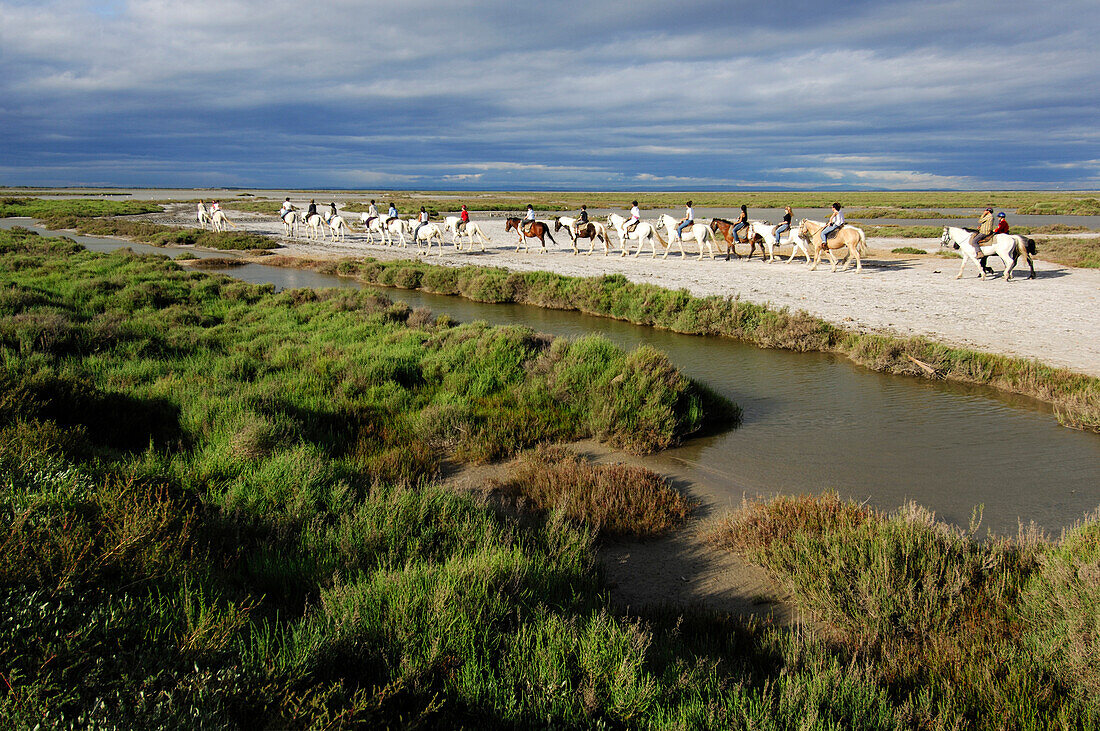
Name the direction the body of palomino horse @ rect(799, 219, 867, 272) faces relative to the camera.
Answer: to the viewer's left

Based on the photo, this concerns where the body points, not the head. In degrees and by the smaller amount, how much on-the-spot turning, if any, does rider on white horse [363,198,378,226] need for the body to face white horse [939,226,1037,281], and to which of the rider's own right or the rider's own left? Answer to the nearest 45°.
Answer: approximately 135° to the rider's own left

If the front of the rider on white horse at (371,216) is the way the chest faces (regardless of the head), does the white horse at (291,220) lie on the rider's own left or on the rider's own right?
on the rider's own right

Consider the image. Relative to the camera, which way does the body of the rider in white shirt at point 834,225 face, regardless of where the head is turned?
to the viewer's left

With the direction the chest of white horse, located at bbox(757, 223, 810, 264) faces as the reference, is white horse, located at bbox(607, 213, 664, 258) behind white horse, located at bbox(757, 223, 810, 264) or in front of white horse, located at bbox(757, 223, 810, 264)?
in front

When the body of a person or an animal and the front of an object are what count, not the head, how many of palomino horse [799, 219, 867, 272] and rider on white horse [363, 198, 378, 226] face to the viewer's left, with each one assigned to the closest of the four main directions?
2

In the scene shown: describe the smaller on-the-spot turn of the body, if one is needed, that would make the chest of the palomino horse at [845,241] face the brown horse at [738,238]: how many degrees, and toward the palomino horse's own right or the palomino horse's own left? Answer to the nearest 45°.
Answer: approximately 45° to the palomino horse's own right

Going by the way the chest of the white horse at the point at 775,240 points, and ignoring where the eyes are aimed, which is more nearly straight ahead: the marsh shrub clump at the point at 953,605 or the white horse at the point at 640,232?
the white horse

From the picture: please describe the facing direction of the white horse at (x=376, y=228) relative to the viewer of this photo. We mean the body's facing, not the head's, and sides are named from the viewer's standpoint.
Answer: facing away from the viewer and to the left of the viewer

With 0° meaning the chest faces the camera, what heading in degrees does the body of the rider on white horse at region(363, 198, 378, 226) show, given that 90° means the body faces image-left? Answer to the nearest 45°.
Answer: approximately 90°

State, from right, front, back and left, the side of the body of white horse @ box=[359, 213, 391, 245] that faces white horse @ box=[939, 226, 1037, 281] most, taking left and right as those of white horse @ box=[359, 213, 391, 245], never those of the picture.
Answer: back

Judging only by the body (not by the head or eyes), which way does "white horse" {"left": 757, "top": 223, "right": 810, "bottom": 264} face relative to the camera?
to the viewer's left

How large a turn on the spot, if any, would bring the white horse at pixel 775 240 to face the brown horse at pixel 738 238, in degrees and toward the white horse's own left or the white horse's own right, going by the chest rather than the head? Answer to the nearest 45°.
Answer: approximately 45° to the white horse's own right

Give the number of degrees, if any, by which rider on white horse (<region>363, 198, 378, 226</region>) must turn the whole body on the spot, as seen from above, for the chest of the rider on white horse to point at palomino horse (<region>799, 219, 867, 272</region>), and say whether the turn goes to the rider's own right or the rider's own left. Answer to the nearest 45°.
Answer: approximately 135° to the rider's own left

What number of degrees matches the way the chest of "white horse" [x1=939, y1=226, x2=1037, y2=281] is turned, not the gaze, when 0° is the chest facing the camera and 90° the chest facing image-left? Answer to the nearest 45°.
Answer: approximately 90°

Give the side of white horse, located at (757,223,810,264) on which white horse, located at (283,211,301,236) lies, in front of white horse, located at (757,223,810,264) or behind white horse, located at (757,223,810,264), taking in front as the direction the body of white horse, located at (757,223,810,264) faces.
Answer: in front
